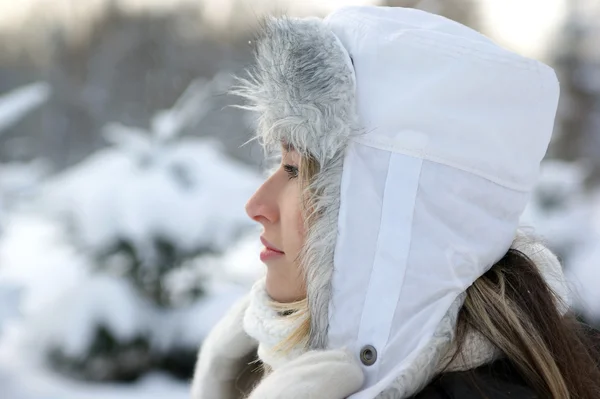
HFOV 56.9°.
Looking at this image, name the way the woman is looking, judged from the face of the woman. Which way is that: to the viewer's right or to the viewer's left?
to the viewer's left

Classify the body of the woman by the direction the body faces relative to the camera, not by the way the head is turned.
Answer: to the viewer's left

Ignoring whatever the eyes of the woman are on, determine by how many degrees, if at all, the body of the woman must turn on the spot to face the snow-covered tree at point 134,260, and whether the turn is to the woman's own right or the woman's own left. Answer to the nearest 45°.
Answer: approximately 45° to the woman's own right
